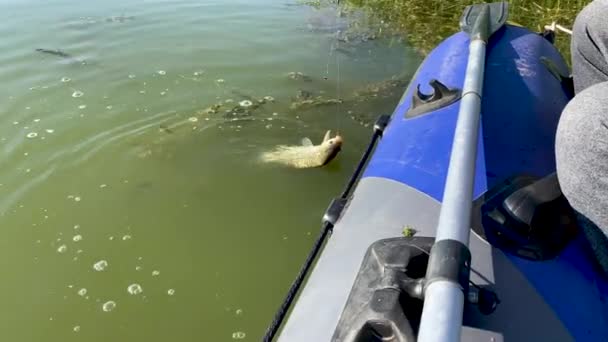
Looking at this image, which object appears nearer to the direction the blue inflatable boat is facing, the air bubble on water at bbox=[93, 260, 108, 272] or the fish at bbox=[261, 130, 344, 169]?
the fish

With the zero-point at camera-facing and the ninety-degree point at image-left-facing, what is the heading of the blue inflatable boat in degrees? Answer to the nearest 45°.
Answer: approximately 180°

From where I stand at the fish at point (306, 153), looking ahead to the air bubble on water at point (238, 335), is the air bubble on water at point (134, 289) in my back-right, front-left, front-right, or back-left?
front-right

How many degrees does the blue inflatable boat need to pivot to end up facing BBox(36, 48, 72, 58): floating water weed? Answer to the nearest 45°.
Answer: approximately 45° to its left

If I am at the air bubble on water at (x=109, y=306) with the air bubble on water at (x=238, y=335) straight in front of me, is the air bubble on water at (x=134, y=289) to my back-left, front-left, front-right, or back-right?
front-left

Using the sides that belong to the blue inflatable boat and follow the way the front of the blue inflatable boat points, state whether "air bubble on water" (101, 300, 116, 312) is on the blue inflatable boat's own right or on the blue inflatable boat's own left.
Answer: on the blue inflatable boat's own left

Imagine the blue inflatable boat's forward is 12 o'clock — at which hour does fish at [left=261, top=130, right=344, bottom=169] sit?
The fish is roughly at 11 o'clock from the blue inflatable boat.

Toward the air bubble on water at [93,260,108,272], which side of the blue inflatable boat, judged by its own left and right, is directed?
left

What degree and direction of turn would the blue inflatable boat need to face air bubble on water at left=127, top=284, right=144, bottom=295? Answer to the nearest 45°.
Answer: approximately 90° to its left
